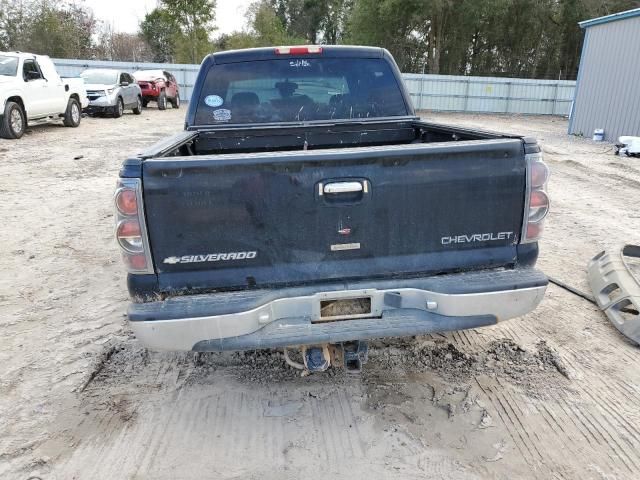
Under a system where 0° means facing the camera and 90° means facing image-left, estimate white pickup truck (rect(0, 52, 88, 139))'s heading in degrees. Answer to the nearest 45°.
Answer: approximately 45°

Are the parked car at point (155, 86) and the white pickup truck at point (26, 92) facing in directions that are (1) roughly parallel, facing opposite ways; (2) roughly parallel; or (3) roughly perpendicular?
roughly parallel

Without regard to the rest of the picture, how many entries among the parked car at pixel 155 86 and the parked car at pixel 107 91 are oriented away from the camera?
0

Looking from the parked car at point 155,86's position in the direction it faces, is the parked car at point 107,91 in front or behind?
in front

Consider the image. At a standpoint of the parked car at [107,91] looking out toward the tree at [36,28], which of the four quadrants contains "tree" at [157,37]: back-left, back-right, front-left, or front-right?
front-right

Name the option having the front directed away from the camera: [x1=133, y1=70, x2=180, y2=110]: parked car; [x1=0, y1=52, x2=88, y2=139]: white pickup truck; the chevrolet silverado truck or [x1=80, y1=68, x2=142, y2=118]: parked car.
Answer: the chevrolet silverado truck

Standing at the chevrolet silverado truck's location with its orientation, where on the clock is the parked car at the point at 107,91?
The parked car is roughly at 11 o'clock from the chevrolet silverado truck.

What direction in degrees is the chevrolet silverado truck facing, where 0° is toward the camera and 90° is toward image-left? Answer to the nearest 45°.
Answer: approximately 180°

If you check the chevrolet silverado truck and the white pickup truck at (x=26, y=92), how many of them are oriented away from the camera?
1

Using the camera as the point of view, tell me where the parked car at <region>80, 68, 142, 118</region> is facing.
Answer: facing the viewer and to the left of the viewer

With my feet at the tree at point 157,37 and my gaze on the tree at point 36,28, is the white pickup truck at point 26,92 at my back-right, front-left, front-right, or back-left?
front-left

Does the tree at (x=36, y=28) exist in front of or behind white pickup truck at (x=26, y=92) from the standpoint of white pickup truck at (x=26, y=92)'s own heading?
behind
